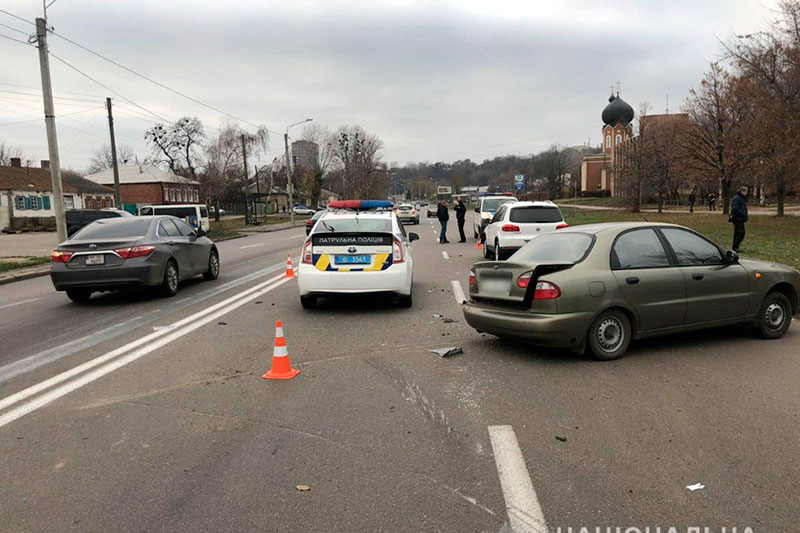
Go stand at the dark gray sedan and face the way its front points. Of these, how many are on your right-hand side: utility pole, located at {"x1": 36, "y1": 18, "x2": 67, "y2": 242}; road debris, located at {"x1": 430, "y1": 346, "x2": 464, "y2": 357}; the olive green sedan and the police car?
3

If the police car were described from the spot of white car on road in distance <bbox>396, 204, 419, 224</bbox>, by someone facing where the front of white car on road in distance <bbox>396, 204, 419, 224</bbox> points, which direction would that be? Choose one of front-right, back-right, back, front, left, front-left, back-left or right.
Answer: back

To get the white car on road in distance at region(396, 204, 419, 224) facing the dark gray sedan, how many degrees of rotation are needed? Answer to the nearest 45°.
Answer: approximately 180°

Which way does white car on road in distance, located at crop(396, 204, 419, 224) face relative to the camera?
away from the camera

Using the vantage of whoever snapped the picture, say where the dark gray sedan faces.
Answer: facing away from the viewer and to the right of the viewer

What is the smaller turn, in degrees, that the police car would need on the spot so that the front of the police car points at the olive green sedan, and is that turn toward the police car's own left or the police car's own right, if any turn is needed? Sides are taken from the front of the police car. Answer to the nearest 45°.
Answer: approximately 135° to the police car's own right

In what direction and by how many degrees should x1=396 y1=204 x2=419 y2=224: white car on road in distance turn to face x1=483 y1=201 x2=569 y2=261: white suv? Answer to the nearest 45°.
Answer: approximately 180°

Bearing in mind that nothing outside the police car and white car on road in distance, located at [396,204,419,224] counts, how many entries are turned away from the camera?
2

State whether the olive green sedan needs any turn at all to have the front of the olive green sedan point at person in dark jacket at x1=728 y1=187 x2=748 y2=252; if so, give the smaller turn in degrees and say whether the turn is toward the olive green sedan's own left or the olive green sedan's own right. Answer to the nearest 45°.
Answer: approximately 45° to the olive green sedan's own left

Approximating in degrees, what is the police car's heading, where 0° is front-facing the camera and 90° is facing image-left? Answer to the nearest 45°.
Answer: approximately 180°

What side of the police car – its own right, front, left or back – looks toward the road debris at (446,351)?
back

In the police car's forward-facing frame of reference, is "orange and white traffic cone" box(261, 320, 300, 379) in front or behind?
behind

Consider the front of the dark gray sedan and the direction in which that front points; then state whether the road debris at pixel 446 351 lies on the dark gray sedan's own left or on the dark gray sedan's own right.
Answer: on the dark gray sedan's own right

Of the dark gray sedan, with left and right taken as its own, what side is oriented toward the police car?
right

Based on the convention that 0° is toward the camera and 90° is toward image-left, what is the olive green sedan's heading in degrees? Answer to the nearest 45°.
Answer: approximately 225°
